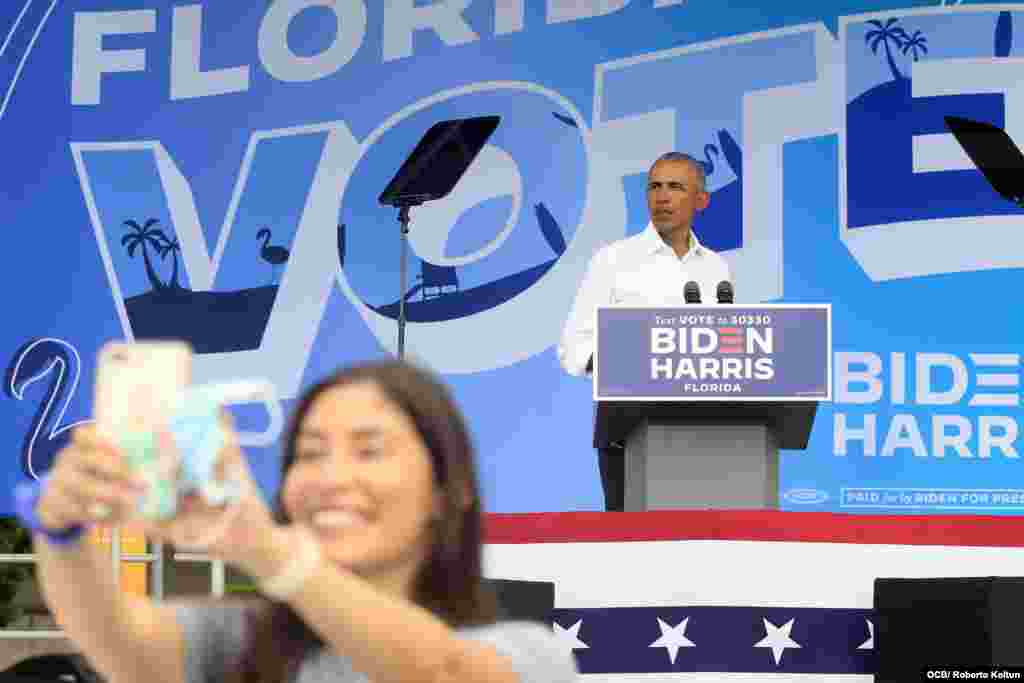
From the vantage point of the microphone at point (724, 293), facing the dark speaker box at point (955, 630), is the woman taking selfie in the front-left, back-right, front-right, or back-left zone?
front-right

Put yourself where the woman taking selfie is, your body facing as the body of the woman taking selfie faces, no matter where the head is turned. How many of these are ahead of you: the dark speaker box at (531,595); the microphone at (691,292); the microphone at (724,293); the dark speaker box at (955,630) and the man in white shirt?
0

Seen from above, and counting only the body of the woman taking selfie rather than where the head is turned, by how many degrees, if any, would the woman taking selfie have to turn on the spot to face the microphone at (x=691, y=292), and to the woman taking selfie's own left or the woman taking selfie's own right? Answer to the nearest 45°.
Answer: approximately 135° to the woman taking selfie's own right

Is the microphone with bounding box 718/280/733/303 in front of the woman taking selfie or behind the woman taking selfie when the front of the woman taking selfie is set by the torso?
behind

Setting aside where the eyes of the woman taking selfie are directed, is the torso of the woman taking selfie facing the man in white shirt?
no

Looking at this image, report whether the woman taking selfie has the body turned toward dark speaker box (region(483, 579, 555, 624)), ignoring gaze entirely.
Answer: no

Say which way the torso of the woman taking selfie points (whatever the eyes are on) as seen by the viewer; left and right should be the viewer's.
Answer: facing the viewer and to the left of the viewer

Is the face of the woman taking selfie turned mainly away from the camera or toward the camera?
toward the camera

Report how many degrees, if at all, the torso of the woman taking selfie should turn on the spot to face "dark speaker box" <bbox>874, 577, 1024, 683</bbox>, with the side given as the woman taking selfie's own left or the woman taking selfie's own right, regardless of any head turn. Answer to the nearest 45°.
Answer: approximately 180°

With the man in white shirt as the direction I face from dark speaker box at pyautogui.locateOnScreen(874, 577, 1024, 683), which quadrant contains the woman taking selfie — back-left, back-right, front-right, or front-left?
back-left

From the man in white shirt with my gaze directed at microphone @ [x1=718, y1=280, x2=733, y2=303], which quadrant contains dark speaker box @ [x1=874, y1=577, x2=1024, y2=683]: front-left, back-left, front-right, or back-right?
front-right

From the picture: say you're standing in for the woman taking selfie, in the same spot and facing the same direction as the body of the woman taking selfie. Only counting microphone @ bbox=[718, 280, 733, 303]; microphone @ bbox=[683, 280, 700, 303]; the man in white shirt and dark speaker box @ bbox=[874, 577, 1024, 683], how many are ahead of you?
0
